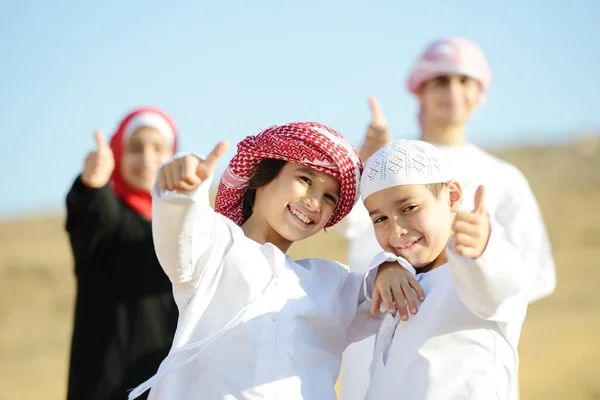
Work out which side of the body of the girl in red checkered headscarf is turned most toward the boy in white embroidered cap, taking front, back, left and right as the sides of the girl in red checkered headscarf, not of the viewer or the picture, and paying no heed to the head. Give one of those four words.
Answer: left

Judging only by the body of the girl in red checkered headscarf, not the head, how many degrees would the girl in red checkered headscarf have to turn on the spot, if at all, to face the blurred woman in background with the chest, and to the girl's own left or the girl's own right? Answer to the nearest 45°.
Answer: approximately 135° to the girl's own right

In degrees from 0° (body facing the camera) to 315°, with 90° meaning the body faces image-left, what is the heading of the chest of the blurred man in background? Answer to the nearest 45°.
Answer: approximately 0°

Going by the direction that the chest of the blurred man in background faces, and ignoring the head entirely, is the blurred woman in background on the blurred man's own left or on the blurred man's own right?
on the blurred man's own right

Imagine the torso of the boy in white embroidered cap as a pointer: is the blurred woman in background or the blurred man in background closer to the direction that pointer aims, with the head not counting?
the blurred woman in background

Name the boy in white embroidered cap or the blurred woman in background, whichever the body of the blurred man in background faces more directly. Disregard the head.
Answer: the boy in white embroidered cap

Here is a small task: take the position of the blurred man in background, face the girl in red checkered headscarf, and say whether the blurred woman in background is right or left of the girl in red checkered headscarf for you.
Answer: right

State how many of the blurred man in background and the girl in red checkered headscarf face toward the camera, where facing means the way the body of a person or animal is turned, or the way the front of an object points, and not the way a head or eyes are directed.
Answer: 2

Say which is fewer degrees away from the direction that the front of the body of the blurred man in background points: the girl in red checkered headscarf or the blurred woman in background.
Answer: the girl in red checkered headscarf

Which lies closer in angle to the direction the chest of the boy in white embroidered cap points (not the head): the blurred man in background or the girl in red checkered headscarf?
the girl in red checkered headscarf

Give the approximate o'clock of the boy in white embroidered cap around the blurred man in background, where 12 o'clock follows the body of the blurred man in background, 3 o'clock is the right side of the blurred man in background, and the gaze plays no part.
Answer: The boy in white embroidered cap is roughly at 12 o'clock from the blurred man in background.
